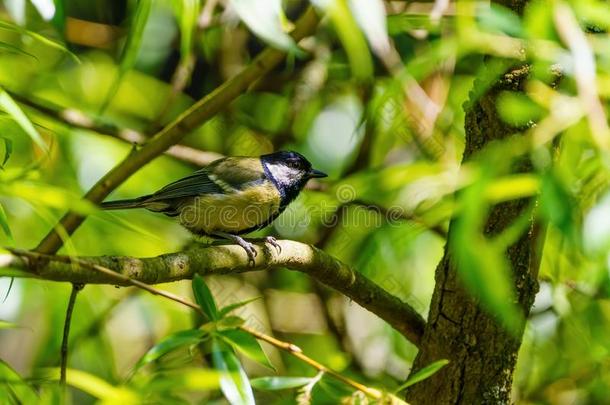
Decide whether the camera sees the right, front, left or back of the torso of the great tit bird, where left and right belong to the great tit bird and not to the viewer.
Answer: right

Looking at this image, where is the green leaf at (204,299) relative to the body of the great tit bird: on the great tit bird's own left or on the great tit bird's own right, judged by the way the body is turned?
on the great tit bird's own right

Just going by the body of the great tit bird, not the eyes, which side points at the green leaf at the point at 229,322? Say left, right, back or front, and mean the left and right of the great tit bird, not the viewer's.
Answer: right

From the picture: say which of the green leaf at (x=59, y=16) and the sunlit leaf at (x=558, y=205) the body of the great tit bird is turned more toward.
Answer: the sunlit leaf
